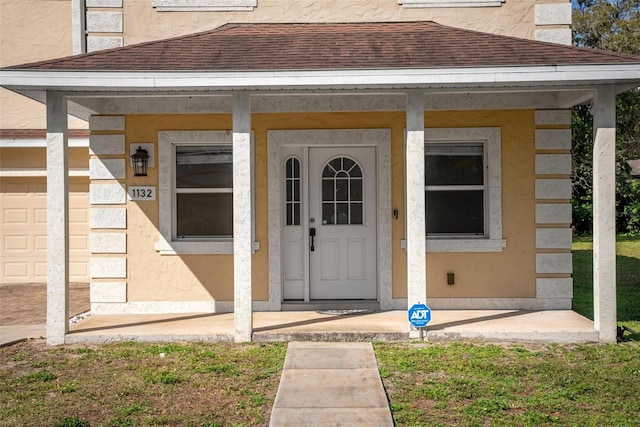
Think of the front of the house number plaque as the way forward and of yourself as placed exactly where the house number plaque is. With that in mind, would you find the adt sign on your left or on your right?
on your left

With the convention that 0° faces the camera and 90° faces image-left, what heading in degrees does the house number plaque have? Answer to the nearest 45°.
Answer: approximately 0°

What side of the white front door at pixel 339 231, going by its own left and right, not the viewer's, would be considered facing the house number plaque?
right

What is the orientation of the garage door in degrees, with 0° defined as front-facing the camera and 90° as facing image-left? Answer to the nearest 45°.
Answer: approximately 0°

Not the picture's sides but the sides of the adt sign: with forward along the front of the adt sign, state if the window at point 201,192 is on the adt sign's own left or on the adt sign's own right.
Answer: on the adt sign's own right

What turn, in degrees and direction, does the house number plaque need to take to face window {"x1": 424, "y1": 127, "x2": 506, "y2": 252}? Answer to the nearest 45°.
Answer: approximately 90° to its left

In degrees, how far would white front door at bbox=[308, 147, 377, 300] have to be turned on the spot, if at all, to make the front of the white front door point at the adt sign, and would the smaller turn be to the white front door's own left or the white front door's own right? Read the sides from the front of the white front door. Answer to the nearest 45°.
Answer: approximately 45° to the white front door's own left

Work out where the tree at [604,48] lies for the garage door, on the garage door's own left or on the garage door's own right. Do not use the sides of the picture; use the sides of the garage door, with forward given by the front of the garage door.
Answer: on the garage door's own left
